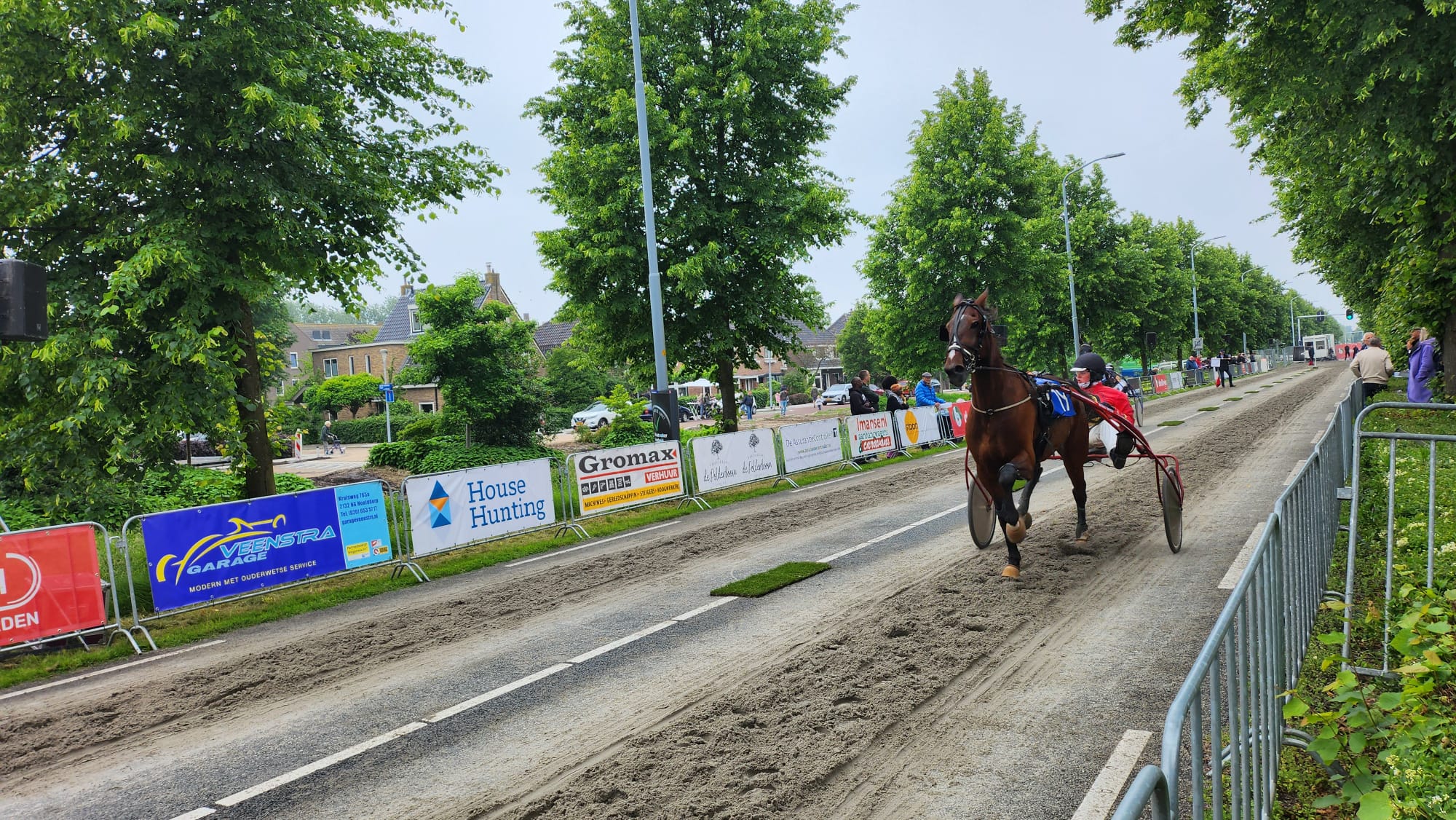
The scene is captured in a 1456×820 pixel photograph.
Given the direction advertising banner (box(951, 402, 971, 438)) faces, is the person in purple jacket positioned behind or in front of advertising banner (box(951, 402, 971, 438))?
in front

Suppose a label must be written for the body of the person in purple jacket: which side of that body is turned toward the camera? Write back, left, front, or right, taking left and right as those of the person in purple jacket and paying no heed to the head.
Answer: left

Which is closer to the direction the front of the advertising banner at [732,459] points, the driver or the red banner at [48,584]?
the driver

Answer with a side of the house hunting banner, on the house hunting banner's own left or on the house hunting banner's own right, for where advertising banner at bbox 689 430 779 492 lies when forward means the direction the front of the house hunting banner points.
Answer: on the house hunting banner's own left

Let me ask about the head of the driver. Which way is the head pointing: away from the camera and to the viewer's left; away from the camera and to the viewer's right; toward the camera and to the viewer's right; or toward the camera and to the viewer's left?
toward the camera and to the viewer's left

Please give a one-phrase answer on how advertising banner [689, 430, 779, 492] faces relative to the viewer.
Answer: facing the viewer and to the right of the viewer

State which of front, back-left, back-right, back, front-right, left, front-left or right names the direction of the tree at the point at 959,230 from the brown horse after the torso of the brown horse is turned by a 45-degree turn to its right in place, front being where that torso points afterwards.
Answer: right

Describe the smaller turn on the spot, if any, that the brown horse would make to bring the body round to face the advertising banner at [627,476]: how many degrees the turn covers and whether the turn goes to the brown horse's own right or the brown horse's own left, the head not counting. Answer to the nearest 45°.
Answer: approximately 90° to the brown horse's own right

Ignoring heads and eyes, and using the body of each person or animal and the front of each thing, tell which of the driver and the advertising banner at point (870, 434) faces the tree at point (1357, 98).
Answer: the advertising banner

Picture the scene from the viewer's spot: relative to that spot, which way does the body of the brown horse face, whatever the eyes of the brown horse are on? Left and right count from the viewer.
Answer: facing the viewer and to the left of the viewer

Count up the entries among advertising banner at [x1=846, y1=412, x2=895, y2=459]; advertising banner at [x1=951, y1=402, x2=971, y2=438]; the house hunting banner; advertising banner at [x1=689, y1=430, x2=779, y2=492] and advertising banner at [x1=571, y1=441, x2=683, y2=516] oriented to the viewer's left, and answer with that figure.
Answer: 0

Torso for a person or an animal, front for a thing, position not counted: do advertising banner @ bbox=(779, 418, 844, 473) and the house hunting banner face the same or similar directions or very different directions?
same or similar directions

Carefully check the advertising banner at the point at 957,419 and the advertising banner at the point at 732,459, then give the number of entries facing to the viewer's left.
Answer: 0

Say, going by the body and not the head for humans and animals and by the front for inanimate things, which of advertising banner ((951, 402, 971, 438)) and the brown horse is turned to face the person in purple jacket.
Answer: the advertising banner

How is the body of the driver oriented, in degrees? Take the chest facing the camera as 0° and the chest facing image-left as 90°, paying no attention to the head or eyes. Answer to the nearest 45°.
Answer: approximately 45°
